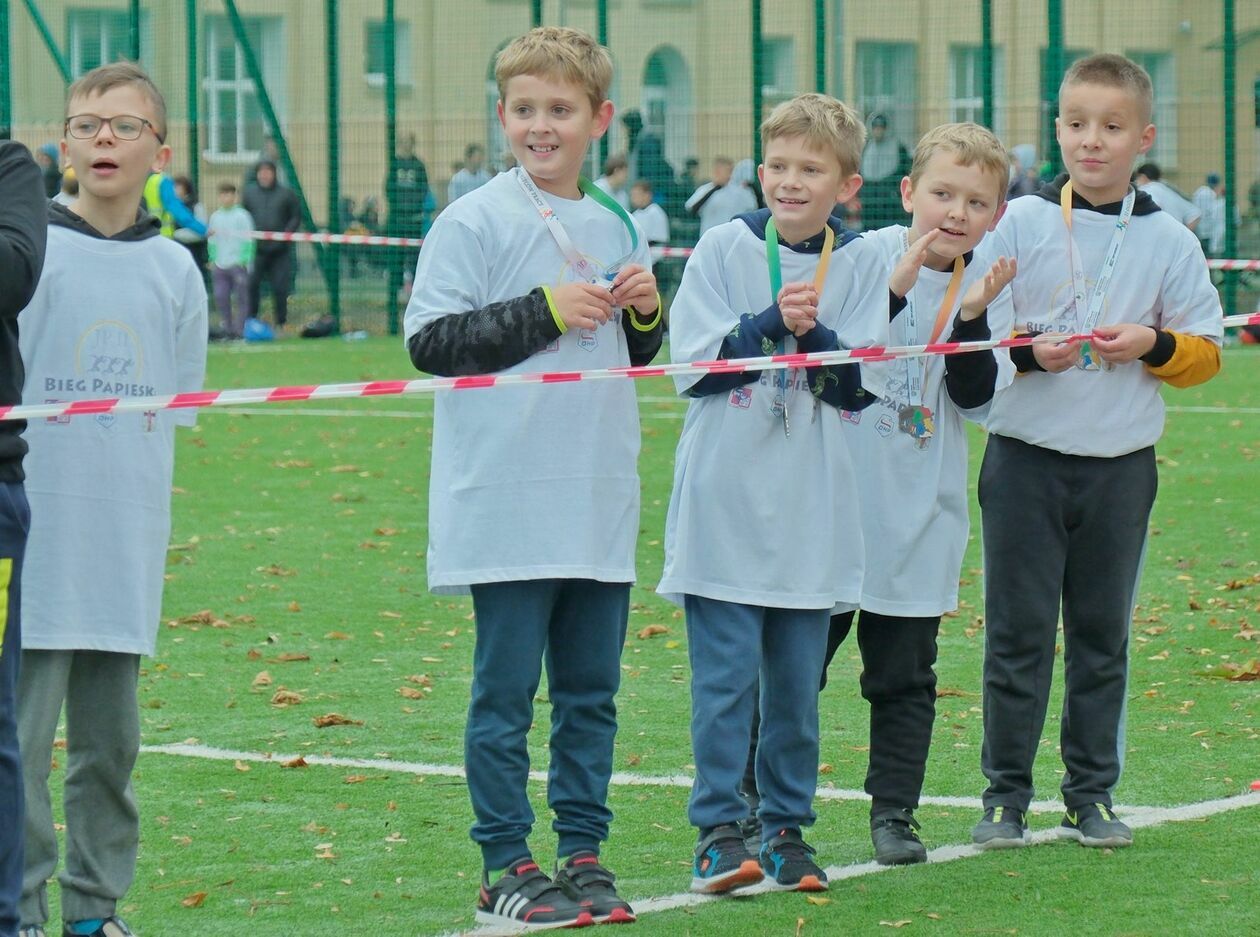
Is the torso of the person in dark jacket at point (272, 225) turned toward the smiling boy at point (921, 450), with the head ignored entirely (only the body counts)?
yes

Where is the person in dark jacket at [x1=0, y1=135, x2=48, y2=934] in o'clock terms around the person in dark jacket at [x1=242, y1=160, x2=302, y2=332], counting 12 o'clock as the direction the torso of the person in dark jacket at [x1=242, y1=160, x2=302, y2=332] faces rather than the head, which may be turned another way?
the person in dark jacket at [x1=0, y1=135, x2=48, y2=934] is roughly at 12 o'clock from the person in dark jacket at [x1=242, y1=160, x2=302, y2=332].

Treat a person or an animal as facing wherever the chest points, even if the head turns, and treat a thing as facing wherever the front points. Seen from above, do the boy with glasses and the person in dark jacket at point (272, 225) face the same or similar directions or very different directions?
same or similar directions

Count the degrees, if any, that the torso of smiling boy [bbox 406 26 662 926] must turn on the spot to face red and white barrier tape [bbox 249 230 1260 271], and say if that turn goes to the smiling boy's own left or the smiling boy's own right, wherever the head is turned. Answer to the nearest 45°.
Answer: approximately 135° to the smiling boy's own left

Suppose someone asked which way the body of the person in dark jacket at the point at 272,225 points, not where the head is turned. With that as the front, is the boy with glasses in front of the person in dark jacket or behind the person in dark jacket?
in front

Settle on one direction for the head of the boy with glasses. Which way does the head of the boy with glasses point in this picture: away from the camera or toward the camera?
toward the camera

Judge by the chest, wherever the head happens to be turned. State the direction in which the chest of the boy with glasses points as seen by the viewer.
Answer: toward the camera

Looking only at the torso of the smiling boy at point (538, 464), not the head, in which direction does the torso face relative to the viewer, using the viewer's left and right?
facing the viewer and to the right of the viewer

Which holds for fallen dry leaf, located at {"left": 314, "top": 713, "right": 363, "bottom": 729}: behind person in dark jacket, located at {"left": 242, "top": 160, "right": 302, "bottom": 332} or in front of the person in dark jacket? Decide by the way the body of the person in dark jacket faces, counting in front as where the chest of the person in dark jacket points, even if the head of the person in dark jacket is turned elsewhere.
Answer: in front

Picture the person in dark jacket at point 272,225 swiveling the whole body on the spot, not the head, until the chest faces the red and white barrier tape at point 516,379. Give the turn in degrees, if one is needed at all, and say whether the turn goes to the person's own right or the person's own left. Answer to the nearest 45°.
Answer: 0° — they already face it

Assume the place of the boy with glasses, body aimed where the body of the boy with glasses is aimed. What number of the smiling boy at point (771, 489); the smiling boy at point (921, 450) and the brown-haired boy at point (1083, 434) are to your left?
3

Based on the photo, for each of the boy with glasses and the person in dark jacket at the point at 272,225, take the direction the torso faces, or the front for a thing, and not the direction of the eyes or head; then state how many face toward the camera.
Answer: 2

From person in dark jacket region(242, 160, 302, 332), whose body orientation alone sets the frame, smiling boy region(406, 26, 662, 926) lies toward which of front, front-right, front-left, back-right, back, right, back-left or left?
front

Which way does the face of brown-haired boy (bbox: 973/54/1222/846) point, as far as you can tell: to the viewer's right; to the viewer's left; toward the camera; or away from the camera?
toward the camera
